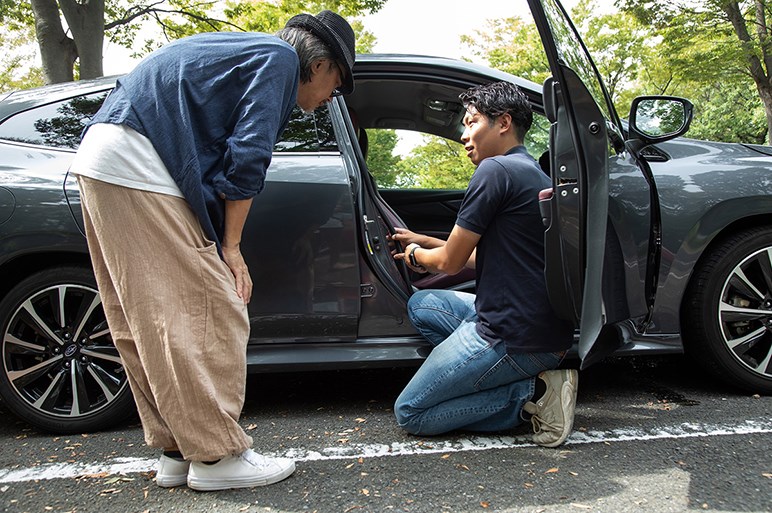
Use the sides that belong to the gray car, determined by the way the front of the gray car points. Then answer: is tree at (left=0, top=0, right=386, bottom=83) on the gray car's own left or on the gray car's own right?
on the gray car's own left

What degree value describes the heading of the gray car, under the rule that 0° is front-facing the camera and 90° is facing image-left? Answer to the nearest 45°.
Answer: approximately 270°

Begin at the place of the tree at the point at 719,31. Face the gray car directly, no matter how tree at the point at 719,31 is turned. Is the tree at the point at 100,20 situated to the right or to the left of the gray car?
right

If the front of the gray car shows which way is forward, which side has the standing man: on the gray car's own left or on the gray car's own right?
on the gray car's own right

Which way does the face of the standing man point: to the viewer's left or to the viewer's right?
to the viewer's right

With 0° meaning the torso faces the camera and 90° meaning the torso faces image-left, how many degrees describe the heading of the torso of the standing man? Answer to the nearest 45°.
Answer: approximately 270°

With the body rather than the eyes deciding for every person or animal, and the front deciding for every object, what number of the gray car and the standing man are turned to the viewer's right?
2
